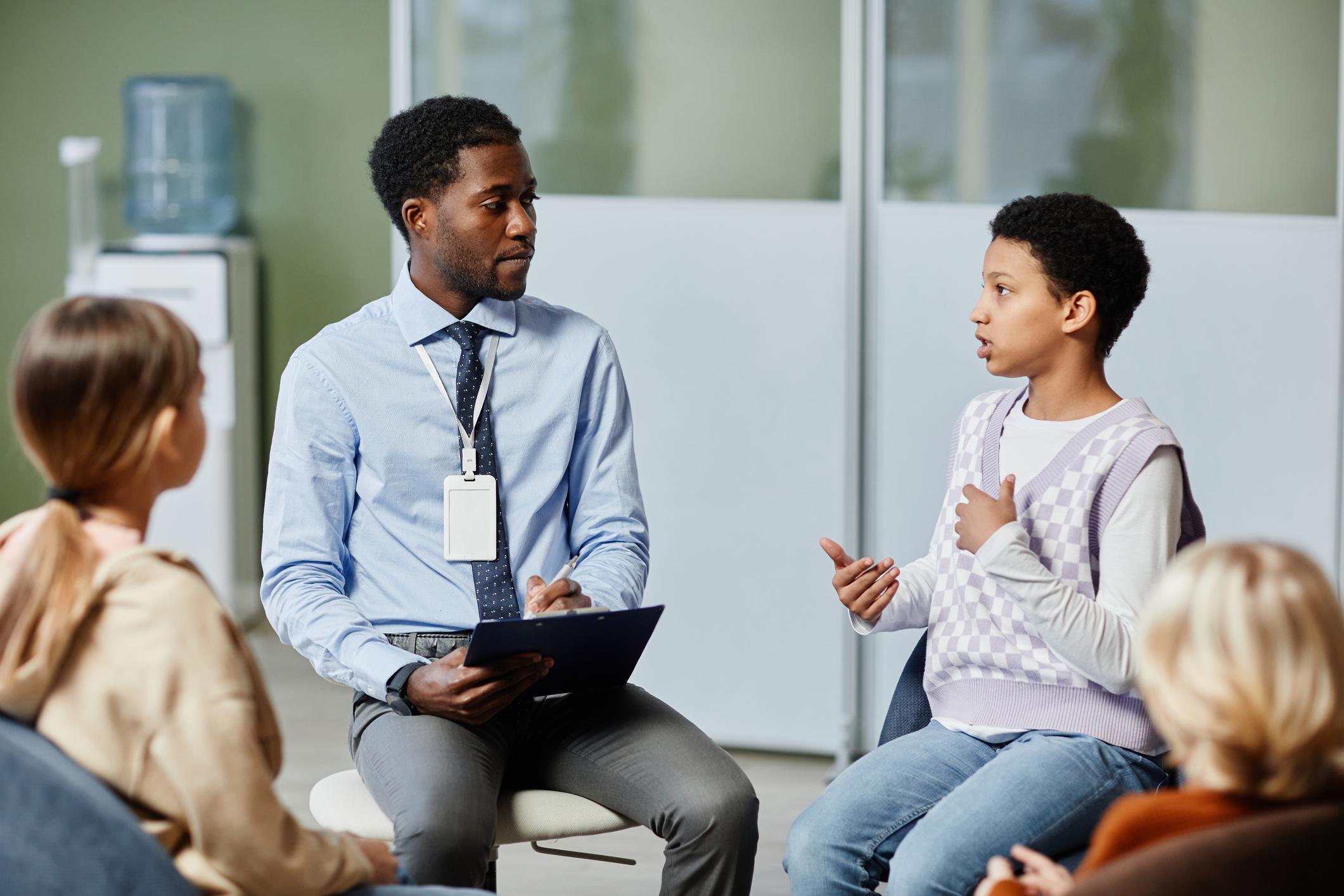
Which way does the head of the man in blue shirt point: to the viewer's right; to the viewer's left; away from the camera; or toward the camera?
to the viewer's right

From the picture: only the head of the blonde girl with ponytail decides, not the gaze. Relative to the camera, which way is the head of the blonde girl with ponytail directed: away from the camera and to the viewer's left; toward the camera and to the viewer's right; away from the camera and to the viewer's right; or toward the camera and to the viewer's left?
away from the camera and to the viewer's right

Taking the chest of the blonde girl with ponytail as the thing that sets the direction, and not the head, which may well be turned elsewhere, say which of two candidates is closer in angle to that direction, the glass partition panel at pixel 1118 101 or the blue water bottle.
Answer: the glass partition panel

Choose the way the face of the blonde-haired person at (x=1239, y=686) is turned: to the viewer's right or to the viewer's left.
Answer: to the viewer's left

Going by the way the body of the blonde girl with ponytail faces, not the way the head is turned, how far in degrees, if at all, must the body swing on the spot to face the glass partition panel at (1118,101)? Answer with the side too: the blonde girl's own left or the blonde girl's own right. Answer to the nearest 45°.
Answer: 0° — they already face it

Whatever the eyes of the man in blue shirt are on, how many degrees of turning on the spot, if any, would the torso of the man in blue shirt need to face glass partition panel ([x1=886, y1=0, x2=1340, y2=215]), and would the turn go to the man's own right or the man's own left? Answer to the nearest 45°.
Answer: approximately 90° to the man's own left

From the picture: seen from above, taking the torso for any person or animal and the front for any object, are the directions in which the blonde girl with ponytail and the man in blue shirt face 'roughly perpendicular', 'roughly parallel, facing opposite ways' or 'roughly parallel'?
roughly perpendicular

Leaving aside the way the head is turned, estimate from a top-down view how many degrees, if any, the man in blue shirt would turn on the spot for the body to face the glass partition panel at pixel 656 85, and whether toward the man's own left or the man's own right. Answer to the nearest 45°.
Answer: approximately 135° to the man's own left

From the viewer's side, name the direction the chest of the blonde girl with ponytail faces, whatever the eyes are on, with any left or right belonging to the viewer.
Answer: facing away from the viewer and to the right of the viewer
